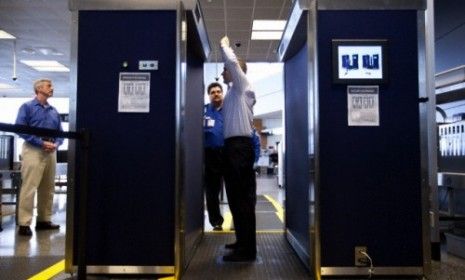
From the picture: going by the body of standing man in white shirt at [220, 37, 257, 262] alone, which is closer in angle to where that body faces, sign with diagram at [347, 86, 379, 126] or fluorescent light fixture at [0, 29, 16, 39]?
the fluorescent light fixture

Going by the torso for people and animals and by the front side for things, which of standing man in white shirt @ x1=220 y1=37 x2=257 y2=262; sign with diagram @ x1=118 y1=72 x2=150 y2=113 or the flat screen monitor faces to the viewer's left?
the standing man in white shirt

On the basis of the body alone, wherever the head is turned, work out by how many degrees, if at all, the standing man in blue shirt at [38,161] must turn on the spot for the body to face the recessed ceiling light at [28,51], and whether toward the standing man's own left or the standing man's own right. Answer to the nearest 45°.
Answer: approximately 135° to the standing man's own left

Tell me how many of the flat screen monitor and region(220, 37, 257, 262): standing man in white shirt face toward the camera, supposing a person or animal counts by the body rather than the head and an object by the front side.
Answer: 1

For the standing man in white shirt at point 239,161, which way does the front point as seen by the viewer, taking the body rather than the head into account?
to the viewer's left

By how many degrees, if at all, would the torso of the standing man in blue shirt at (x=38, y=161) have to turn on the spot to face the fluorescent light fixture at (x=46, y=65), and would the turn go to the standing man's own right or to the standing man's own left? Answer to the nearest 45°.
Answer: approximately 135° to the standing man's own left
